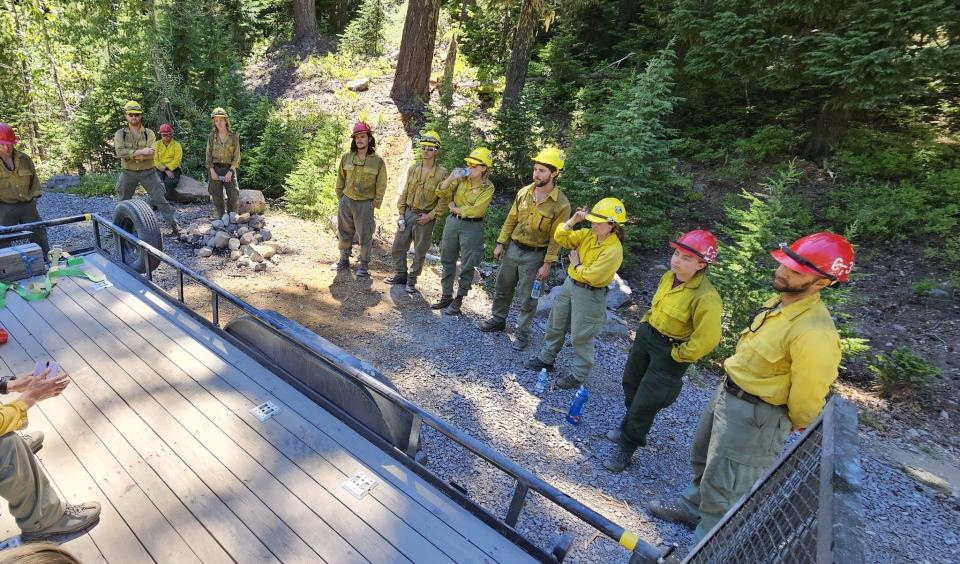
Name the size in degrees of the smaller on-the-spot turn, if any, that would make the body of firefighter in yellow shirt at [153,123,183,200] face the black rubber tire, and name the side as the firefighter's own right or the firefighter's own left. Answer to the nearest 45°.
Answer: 0° — they already face it

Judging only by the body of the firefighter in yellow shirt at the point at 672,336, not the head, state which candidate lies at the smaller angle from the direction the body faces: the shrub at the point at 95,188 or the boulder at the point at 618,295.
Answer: the shrub

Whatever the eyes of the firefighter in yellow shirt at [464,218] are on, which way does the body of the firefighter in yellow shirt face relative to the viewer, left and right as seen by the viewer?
facing the viewer and to the left of the viewer

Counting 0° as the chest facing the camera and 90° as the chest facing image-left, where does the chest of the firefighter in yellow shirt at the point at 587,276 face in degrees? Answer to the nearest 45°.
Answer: approximately 45°

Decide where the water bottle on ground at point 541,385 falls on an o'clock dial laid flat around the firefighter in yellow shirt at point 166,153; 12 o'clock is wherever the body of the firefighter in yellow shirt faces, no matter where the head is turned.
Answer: The water bottle on ground is roughly at 11 o'clock from the firefighter in yellow shirt.

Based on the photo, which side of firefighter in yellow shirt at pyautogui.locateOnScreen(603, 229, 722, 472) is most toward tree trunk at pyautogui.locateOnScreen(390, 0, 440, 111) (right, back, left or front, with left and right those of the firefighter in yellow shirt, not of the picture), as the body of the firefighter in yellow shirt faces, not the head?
right

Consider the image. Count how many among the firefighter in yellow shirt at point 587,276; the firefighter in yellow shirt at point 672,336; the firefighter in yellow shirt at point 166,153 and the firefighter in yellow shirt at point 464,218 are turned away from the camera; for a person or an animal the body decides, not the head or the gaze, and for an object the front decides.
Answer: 0

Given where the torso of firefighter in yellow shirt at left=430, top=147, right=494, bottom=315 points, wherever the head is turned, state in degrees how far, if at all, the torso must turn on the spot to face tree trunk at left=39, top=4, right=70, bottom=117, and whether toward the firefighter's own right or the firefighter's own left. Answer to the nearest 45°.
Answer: approximately 90° to the firefighter's own right

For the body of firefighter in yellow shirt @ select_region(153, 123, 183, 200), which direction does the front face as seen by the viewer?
toward the camera

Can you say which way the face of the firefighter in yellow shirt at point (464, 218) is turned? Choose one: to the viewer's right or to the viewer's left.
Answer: to the viewer's left

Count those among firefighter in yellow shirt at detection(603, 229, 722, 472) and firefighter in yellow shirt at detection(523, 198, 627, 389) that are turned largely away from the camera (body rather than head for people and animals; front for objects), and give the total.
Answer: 0

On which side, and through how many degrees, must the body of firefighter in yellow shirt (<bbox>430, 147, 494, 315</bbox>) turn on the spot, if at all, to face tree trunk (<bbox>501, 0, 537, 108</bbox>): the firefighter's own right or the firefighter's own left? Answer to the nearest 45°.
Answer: approximately 135° to the firefighter's own right

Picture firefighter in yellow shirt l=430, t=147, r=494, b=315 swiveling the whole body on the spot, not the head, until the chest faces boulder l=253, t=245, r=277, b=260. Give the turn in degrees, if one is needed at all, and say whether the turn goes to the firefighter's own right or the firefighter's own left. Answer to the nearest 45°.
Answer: approximately 45° to the firefighter's own right

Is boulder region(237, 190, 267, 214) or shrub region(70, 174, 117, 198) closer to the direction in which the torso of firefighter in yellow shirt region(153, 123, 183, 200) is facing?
the boulder

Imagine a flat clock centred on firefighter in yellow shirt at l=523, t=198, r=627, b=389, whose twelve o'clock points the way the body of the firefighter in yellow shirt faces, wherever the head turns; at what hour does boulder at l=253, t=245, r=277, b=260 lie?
The boulder is roughly at 2 o'clock from the firefighter in yellow shirt.

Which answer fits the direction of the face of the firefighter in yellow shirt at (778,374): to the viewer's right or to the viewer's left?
to the viewer's left

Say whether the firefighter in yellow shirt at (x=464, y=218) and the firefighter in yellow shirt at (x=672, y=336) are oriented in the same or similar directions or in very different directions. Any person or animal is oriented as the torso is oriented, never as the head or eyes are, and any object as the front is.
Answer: same or similar directions

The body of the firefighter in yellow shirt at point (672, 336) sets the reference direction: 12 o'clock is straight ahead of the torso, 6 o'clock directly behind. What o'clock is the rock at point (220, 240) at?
The rock is roughly at 2 o'clock from the firefighter in yellow shirt.

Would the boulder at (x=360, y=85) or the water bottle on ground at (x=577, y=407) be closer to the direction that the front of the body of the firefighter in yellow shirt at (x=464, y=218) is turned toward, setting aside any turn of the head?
the water bottle on ground

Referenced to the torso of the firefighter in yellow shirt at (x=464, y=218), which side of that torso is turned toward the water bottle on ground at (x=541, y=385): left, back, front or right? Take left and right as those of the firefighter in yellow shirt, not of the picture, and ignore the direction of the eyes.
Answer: left

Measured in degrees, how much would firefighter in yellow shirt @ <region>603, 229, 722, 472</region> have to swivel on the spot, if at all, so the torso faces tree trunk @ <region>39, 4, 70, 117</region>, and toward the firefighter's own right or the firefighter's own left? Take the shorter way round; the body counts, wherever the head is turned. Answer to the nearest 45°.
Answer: approximately 45° to the firefighter's own right
